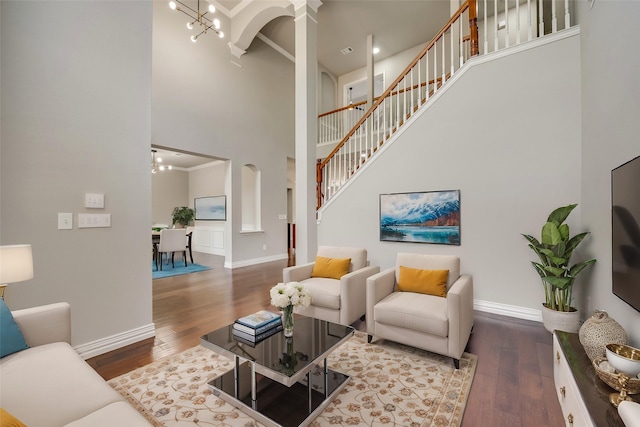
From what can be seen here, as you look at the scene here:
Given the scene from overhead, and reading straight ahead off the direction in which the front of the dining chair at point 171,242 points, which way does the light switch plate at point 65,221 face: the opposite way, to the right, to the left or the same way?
the opposite way

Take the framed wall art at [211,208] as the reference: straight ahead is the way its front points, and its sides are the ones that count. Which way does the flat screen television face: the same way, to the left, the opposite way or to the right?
to the right

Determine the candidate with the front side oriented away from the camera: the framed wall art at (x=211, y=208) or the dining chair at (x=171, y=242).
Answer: the dining chair

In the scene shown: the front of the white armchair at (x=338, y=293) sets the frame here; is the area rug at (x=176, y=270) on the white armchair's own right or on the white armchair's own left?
on the white armchair's own right

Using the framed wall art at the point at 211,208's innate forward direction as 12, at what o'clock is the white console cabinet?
The white console cabinet is roughly at 10 o'clock from the framed wall art.

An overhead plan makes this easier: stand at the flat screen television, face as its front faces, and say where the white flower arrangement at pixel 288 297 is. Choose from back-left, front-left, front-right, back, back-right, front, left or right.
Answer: front-left

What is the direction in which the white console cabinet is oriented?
to the viewer's left

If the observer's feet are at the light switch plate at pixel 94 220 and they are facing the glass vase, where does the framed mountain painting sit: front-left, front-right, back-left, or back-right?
front-left

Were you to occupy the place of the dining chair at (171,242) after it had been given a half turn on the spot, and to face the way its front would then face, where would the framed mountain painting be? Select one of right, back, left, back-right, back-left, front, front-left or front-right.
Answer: front-left

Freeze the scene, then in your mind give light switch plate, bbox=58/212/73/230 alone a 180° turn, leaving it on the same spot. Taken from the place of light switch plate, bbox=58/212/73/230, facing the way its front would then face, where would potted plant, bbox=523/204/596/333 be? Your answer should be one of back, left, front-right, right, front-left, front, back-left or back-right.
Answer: back-right

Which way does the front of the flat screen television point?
to the viewer's left

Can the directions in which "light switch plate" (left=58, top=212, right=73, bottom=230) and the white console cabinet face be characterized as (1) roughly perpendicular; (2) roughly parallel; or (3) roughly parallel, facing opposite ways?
roughly parallel, facing opposite ways

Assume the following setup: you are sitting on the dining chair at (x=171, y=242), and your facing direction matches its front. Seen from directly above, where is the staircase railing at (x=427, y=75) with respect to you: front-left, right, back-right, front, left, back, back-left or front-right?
back-right

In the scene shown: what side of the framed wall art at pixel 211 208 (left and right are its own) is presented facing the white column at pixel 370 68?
left
